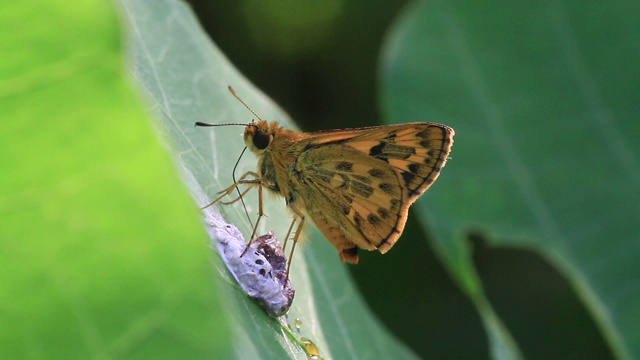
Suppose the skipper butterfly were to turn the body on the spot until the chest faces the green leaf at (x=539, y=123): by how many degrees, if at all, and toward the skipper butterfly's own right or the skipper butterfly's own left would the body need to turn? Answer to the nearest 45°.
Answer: approximately 135° to the skipper butterfly's own right

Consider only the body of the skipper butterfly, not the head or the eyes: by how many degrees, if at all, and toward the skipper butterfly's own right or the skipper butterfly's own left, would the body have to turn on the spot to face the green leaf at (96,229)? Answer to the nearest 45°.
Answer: approximately 90° to the skipper butterfly's own left

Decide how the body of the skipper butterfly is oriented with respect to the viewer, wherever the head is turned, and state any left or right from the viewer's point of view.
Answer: facing to the left of the viewer
